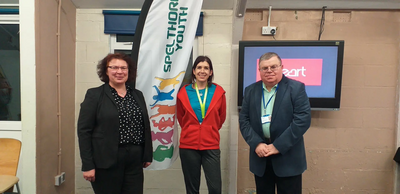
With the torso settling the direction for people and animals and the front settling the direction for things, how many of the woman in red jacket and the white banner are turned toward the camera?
2

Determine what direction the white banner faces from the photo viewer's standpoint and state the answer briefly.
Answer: facing the viewer

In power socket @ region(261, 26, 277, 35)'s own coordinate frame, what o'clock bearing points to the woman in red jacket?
The woman in red jacket is roughly at 1 o'clock from the power socket.

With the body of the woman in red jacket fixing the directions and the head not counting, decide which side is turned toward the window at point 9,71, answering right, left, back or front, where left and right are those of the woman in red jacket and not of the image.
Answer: right

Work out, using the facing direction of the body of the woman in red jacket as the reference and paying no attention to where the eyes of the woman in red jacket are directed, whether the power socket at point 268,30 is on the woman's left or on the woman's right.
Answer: on the woman's left

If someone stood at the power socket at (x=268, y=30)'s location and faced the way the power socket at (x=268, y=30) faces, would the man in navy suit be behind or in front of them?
in front

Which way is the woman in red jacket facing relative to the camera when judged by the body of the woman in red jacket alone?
toward the camera

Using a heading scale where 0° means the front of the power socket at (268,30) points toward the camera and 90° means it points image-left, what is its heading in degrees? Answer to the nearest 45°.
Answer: approximately 0°
